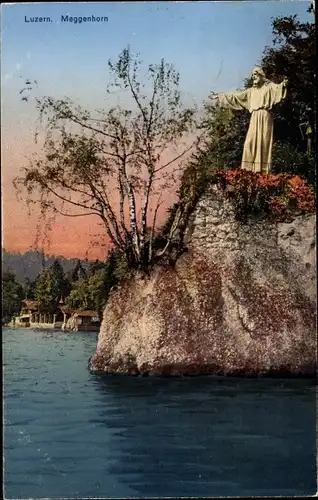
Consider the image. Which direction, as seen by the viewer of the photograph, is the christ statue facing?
facing the viewer and to the left of the viewer

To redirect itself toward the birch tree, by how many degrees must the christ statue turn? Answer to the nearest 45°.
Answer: approximately 45° to its right
